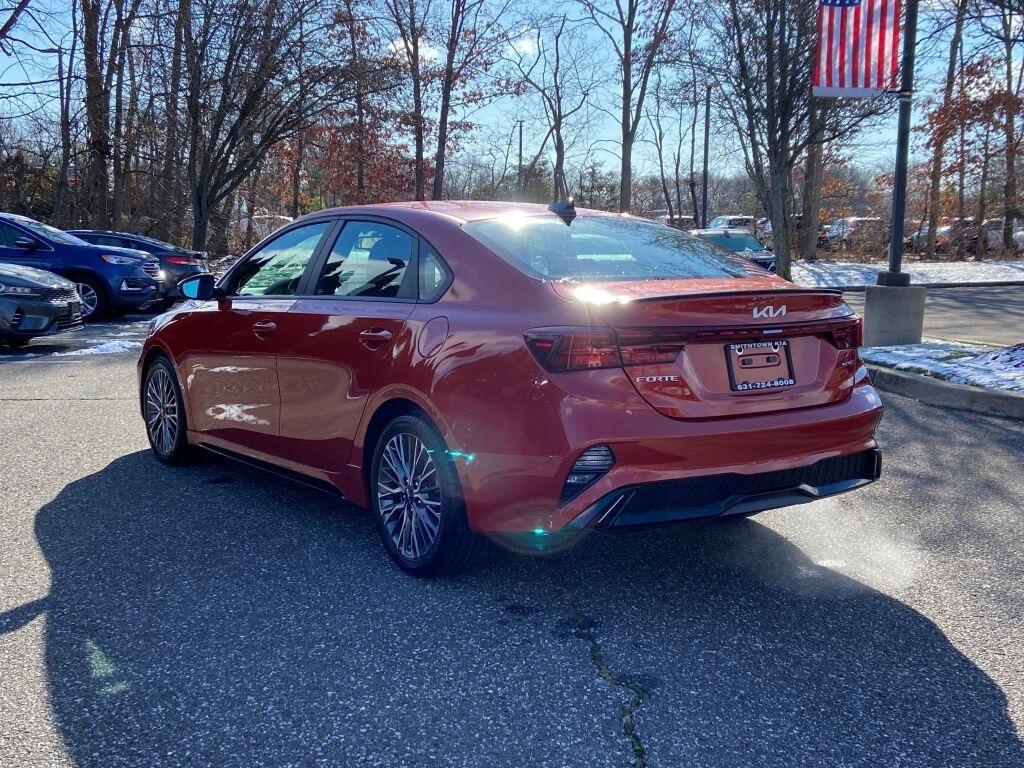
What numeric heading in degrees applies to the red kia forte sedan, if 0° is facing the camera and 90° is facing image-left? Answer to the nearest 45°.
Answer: approximately 135°

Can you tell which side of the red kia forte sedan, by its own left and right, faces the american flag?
right

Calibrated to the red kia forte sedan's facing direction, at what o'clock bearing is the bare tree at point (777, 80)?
The bare tree is roughly at 2 o'clock from the red kia forte sedan.

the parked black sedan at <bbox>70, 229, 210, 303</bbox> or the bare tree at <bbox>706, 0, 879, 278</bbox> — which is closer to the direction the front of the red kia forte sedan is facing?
the parked black sedan

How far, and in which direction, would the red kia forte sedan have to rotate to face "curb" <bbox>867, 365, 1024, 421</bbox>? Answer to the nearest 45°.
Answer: approximately 90° to its right

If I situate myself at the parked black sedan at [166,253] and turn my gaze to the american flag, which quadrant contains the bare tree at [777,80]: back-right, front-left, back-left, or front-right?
front-left

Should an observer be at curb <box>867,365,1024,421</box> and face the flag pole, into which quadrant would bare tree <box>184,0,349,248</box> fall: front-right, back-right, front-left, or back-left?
front-left

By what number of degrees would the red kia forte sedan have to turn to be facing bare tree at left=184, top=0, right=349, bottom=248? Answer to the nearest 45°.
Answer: approximately 45° to its right

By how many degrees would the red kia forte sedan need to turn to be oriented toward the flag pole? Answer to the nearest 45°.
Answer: approximately 90° to its right
